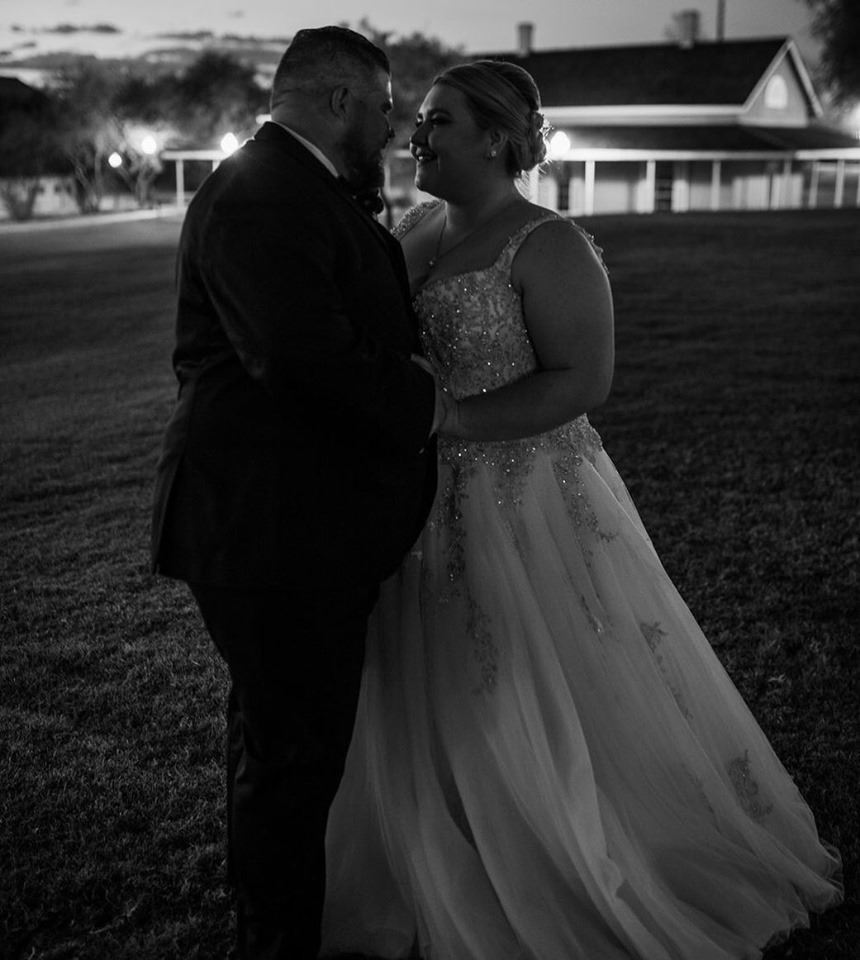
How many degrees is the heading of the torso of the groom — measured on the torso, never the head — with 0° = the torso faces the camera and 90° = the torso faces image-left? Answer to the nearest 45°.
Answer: approximately 270°

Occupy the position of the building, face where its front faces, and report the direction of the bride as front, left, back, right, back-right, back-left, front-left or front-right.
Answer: front

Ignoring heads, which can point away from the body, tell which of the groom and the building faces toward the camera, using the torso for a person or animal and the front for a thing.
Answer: the building

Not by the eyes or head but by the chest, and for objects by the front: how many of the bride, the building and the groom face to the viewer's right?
1

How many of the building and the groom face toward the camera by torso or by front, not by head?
1

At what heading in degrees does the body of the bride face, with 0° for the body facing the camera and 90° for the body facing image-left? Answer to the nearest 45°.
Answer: approximately 45°

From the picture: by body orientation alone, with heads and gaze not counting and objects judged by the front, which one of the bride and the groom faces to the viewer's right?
the groom

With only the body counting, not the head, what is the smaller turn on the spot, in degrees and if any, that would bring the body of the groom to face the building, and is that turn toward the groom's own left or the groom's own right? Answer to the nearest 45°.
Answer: approximately 90° to the groom's own left

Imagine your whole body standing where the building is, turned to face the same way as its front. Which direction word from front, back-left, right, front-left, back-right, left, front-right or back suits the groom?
front

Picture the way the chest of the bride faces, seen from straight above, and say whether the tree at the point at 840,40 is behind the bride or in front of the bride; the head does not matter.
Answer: behind

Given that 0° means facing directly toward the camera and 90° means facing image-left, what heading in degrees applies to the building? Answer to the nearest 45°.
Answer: approximately 0°
